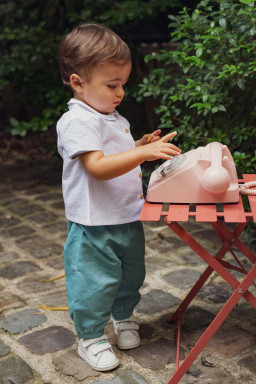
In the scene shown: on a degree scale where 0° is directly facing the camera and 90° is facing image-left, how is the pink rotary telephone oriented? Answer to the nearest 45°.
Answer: approximately 90°

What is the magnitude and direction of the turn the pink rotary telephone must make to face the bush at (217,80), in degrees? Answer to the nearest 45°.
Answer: approximately 90° to its right
